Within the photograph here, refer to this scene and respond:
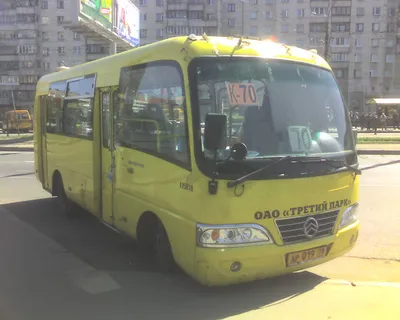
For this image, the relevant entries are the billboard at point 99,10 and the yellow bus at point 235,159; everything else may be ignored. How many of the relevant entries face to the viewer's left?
0

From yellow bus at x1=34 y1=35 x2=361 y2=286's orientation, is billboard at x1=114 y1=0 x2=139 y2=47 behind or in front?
behind

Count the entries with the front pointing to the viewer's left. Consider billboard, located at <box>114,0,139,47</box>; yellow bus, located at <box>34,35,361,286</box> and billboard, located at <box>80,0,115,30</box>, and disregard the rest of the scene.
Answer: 0

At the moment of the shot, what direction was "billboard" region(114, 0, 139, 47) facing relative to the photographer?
facing the viewer and to the right of the viewer

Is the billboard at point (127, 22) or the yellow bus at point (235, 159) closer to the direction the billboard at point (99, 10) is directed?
the yellow bus
